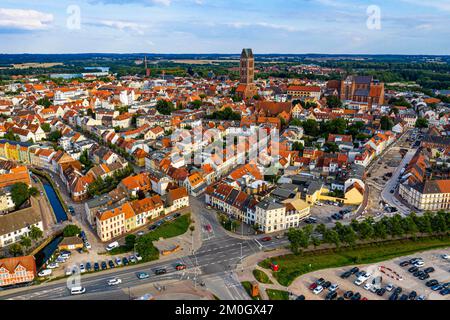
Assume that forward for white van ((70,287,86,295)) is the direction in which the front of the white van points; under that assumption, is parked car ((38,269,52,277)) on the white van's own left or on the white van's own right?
on the white van's own left

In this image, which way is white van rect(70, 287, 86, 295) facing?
to the viewer's right

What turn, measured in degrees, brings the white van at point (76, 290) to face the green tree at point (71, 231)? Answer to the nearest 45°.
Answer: approximately 90° to its left

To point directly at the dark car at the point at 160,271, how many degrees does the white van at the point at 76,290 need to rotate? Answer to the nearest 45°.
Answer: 0° — it already faces it

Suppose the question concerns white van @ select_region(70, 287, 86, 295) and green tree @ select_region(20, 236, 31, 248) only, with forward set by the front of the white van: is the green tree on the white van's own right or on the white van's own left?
on the white van's own left

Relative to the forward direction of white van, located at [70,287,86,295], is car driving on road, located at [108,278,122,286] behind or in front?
in front

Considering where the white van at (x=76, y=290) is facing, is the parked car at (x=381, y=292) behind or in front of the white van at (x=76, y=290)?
in front

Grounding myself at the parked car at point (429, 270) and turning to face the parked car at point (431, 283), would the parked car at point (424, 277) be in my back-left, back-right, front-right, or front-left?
front-right

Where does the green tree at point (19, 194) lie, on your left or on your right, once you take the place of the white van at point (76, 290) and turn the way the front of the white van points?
on your left
